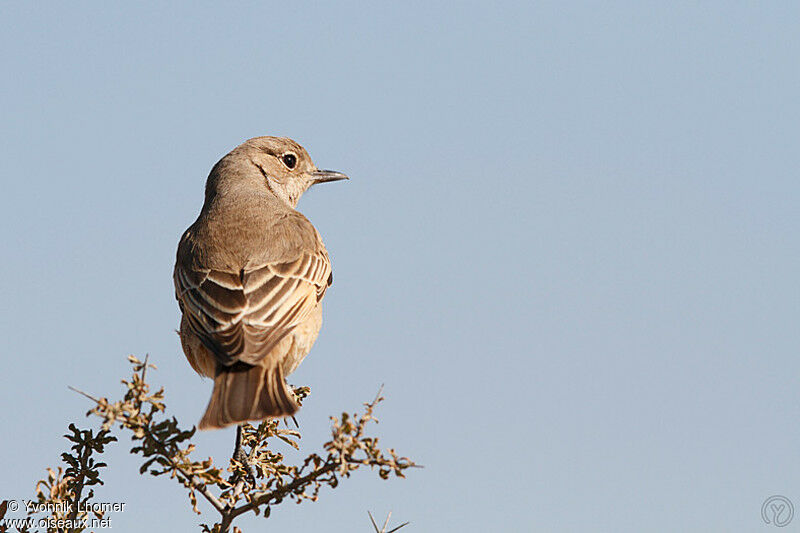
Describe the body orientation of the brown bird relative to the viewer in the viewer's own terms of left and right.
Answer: facing away from the viewer
